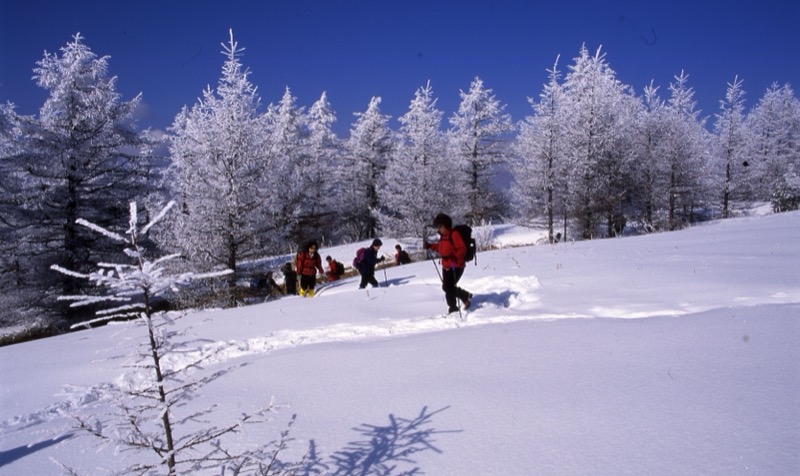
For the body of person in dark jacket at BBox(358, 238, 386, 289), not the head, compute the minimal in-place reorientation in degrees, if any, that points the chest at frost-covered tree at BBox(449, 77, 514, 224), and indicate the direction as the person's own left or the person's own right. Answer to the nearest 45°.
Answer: approximately 90° to the person's own left

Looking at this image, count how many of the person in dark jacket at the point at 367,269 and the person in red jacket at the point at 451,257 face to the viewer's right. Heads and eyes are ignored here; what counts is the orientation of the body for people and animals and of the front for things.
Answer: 1

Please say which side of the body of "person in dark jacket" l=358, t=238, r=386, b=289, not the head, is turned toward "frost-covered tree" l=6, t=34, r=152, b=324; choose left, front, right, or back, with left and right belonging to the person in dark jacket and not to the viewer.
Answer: back

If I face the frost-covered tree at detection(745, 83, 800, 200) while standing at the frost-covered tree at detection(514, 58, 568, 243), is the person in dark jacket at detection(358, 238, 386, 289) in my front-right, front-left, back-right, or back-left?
back-right

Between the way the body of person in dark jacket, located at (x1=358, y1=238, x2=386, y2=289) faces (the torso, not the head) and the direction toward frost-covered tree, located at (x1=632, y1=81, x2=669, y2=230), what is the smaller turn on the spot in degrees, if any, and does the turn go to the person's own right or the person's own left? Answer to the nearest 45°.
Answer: approximately 45° to the person's own left

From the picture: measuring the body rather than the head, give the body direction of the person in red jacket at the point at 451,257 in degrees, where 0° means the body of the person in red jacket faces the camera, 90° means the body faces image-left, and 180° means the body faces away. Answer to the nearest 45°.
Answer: approximately 90°

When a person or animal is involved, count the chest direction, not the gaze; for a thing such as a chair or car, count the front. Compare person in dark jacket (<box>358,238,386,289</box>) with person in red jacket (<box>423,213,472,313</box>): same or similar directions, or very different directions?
very different directions

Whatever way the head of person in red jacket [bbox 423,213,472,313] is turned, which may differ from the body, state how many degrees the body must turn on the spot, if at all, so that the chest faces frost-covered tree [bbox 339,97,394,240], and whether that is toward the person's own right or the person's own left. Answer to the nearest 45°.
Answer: approximately 90° to the person's own right

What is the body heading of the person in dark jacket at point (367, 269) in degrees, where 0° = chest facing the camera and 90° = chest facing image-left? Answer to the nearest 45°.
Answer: approximately 270°
